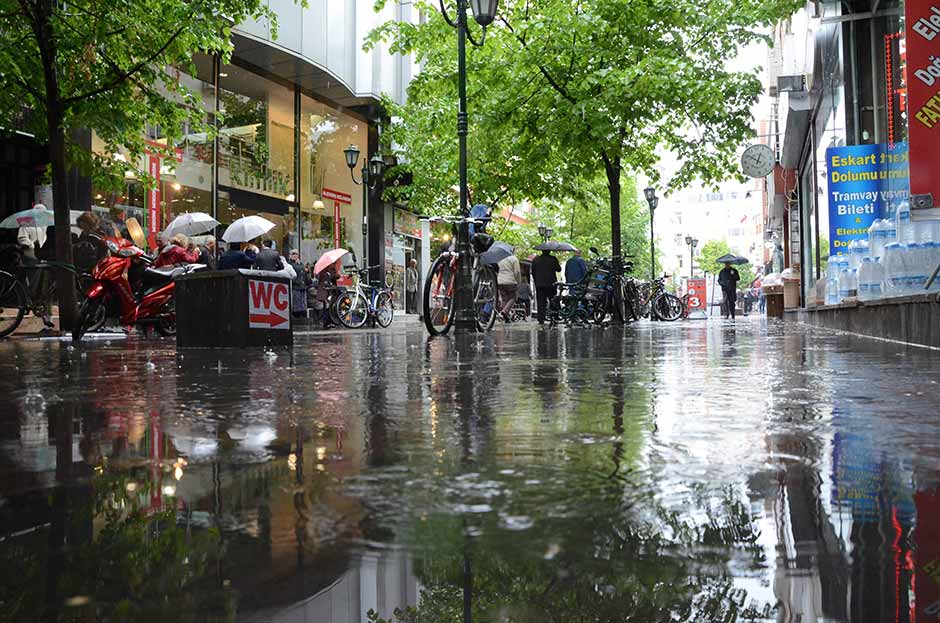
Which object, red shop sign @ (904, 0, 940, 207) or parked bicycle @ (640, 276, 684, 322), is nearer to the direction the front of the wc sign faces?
the red shop sign

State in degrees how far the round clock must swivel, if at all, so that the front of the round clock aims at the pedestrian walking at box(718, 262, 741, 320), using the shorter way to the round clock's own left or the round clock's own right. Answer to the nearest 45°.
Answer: approximately 180°

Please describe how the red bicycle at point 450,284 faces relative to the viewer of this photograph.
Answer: facing the viewer and to the left of the viewer

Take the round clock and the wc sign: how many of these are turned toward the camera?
2

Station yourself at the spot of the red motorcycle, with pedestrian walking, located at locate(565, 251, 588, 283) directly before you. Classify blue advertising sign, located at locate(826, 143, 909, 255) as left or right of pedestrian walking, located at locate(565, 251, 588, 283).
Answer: right

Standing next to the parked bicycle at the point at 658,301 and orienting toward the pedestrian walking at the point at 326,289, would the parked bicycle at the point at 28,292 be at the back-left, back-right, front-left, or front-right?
front-left

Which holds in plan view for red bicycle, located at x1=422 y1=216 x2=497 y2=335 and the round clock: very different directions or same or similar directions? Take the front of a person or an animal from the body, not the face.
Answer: same or similar directions

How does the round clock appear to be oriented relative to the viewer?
toward the camera

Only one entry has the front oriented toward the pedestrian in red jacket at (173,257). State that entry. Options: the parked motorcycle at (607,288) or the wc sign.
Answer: the parked motorcycle

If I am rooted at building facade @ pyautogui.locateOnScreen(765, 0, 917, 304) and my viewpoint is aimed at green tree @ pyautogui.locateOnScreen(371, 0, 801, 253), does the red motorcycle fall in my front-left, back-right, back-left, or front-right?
front-left

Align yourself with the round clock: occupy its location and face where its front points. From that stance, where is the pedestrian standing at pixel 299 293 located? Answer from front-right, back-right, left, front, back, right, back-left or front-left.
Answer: front-right

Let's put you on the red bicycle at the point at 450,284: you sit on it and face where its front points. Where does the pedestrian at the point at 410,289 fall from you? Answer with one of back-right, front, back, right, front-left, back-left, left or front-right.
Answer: back-right
